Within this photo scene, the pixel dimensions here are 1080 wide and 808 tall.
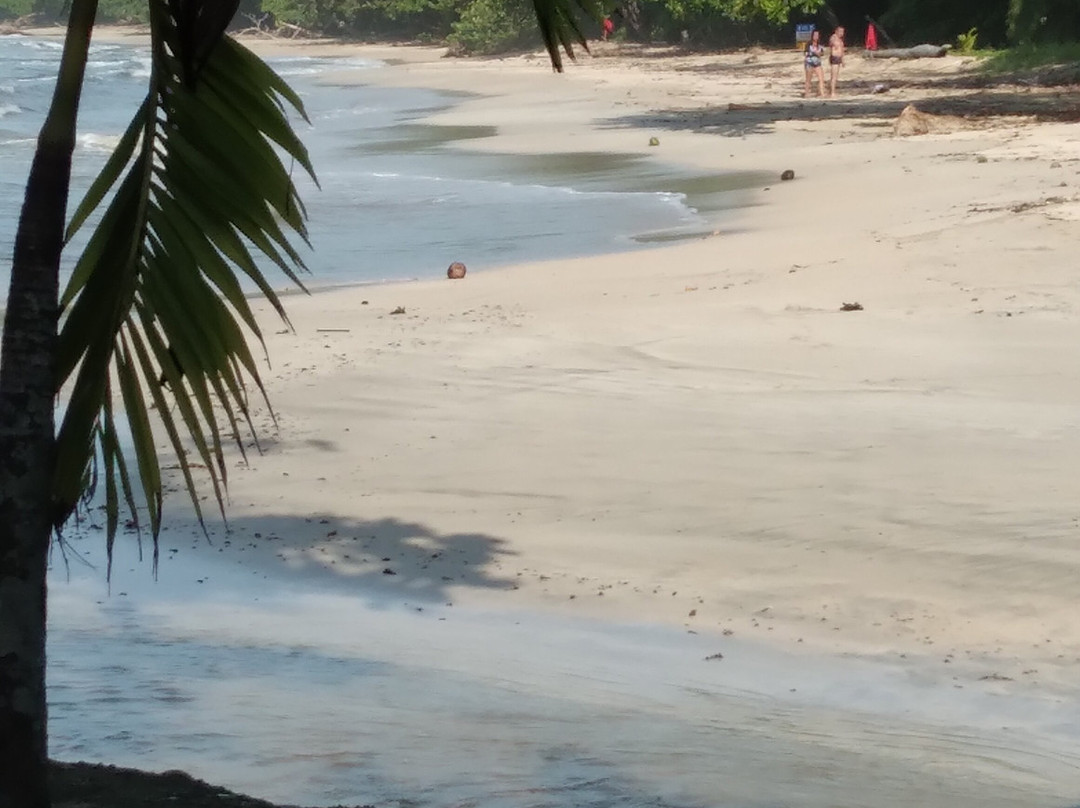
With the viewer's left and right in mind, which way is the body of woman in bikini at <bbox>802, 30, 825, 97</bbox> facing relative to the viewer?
facing the viewer

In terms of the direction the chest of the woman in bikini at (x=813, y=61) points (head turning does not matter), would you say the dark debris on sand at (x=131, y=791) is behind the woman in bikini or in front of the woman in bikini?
in front

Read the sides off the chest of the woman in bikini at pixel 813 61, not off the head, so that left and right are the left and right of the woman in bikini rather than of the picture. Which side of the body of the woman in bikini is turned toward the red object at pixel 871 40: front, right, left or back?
back

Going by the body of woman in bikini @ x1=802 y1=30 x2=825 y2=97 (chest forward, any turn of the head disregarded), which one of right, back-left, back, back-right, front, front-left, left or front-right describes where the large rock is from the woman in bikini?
front

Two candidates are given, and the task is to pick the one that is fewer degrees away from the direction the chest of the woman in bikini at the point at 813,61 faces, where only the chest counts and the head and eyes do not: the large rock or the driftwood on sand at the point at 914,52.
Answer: the large rock

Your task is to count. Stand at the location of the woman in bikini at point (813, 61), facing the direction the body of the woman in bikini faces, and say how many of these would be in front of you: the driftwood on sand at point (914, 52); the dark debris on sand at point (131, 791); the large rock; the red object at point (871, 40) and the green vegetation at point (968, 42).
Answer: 2

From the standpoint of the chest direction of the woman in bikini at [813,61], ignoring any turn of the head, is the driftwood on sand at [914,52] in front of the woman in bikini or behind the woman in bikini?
behind

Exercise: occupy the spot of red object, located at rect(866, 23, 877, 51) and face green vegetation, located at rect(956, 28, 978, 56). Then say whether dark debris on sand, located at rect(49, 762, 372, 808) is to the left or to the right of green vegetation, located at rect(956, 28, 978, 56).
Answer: right

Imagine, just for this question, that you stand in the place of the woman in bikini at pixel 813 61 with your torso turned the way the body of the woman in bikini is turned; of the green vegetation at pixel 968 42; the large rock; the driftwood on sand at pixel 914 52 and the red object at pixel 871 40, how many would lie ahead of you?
1

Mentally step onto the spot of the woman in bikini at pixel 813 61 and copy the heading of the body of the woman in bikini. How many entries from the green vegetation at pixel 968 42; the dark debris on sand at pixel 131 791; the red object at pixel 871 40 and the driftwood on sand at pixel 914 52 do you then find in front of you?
1

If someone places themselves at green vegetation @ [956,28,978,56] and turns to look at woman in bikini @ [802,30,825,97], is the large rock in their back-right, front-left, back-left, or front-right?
front-left
